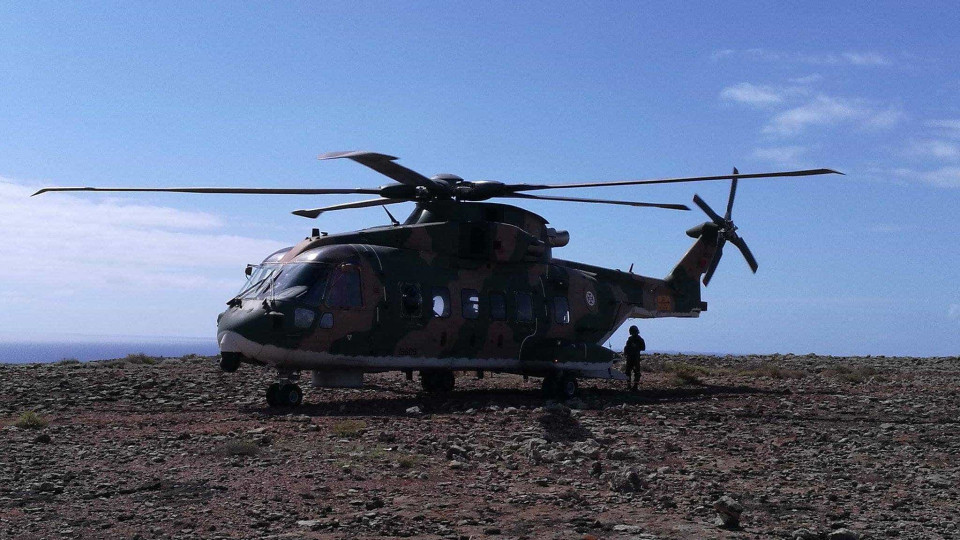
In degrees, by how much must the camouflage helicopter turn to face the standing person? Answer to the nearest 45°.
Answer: approximately 180°

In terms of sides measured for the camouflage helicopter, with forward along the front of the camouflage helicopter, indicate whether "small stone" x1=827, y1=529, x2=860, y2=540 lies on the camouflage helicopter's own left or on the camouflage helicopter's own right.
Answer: on the camouflage helicopter's own left

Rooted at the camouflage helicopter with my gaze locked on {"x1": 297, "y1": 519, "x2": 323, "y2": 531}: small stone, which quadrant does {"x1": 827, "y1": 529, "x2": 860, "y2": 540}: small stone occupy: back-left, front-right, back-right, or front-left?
front-left

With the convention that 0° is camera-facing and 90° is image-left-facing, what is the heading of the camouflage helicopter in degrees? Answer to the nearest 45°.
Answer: approximately 45°

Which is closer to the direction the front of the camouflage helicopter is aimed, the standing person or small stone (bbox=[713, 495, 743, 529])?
the small stone

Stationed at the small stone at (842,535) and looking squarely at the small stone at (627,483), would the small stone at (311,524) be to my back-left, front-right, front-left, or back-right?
front-left

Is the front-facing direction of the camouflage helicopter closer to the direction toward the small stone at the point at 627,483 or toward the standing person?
the small stone

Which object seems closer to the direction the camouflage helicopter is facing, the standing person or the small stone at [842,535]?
the small stone

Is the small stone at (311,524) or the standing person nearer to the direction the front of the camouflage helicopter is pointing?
the small stone

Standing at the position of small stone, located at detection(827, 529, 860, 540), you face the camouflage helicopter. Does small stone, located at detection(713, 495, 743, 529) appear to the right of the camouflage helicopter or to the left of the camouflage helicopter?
left

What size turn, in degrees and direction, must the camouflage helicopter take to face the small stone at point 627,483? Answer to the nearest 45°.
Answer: approximately 45° to its left

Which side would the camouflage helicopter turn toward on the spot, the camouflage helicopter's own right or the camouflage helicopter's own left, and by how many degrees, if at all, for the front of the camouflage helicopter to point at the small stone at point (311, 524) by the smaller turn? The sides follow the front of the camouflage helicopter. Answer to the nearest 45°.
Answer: approximately 45° to the camouflage helicopter's own left
